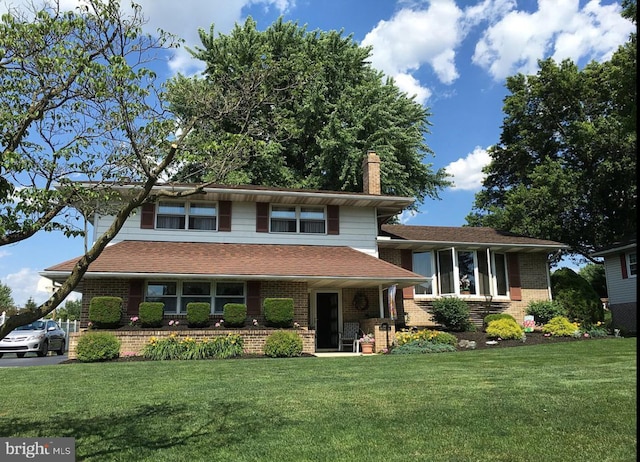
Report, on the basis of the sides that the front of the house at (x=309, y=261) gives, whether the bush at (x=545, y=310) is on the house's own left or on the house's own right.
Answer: on the house's own left

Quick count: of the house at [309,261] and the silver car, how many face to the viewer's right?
0

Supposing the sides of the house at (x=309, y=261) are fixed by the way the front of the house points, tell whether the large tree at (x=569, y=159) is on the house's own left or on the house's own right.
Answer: on the house's own left

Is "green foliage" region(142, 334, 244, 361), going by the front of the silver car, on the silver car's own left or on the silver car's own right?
on the silver car's own left

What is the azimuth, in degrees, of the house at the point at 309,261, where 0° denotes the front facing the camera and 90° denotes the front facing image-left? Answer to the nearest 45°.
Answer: approximately 0°

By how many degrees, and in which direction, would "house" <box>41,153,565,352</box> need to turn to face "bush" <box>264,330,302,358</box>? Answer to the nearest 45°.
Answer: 0° — it already faces it
